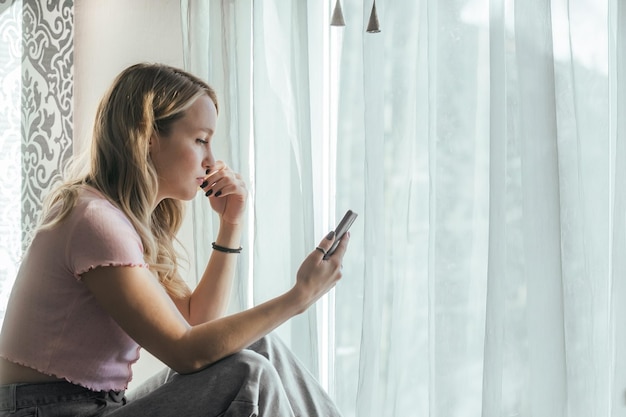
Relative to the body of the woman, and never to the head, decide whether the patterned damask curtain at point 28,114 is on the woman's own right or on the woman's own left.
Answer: on the woman's own left

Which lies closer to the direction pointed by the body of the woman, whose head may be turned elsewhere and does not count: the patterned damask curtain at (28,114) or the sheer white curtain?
the sheer white curtain

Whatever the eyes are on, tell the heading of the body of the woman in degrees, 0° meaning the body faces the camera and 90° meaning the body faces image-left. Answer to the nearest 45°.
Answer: approximately 270°

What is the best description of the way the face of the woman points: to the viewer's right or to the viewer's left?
to the viewer's right
